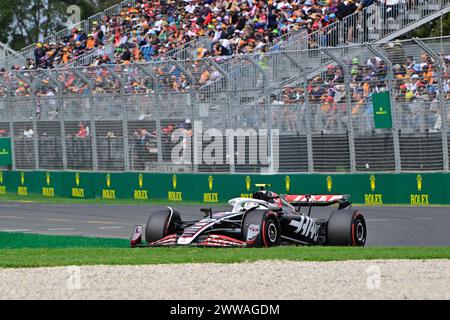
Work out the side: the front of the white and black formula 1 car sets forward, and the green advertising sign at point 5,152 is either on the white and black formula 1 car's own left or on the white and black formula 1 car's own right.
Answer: on the white and black formula 1 car's own right

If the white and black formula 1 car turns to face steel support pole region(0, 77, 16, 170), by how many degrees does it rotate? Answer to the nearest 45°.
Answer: approximately 90° to its right

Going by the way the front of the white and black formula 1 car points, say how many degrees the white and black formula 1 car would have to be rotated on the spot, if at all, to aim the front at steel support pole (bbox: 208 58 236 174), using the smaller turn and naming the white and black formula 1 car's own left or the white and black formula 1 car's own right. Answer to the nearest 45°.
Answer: approximately 135° to the white and black formula 1 car's own right

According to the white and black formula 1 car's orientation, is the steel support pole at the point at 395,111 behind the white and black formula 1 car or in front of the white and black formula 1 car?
behind

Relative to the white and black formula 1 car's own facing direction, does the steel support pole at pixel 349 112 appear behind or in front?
behind

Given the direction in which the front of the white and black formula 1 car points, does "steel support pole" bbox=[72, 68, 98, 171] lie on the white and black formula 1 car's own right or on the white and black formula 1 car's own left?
on the white and black formula 1 car's own right

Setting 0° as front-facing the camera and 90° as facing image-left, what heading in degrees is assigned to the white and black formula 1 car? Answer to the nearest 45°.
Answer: approximately 45°

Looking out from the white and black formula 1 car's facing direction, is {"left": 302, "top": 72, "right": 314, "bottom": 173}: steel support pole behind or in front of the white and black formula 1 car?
behind

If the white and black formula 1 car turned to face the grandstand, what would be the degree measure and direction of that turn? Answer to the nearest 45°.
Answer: approximately 135° to its right
